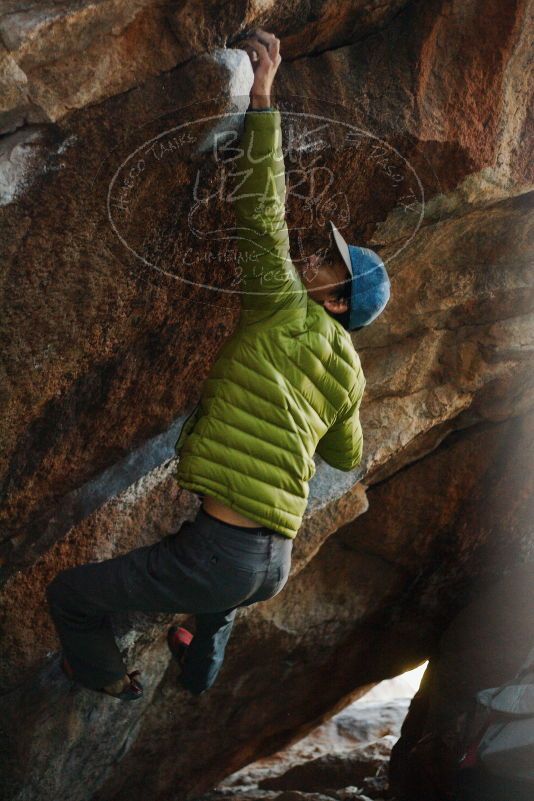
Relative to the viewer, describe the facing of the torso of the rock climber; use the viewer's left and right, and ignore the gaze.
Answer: facing away from the viewer and to the left of the viewer
